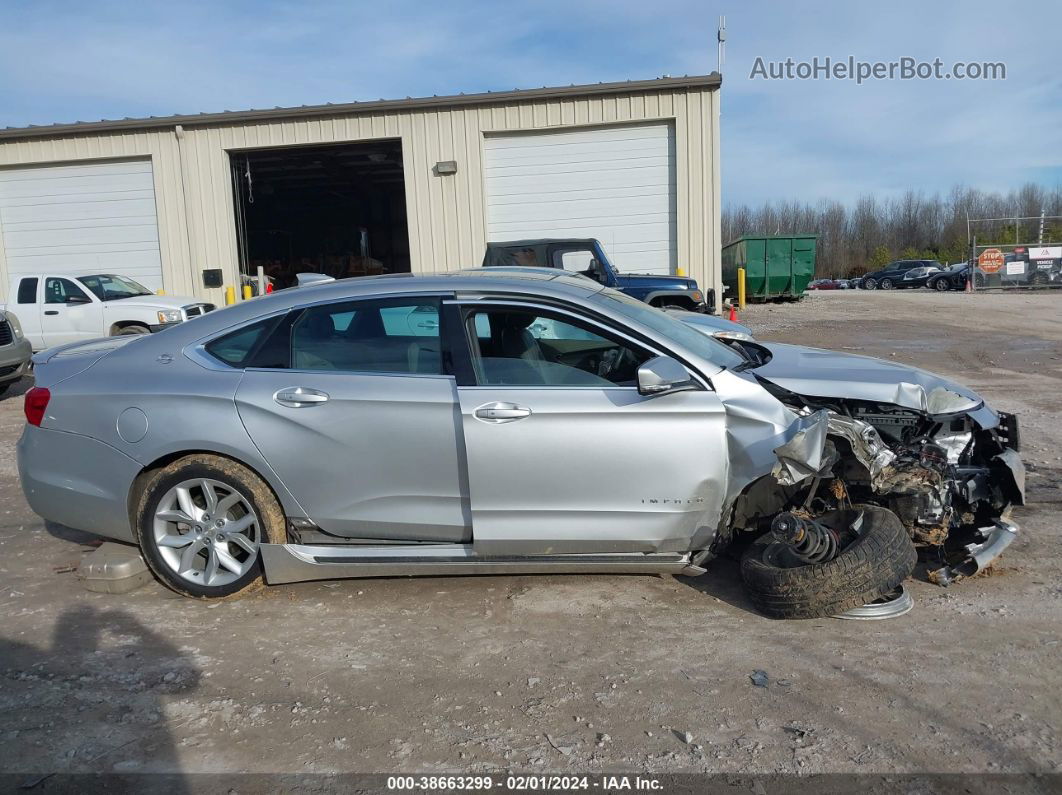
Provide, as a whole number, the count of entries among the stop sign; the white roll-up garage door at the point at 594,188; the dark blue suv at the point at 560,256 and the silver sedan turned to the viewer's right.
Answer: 2

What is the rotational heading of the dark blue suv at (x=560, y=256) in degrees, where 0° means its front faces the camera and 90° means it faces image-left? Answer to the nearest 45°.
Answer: approximately 270°

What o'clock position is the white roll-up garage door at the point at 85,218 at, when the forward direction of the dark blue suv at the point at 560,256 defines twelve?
The white roll-up garage door is roughly at 7 o'clock from the dark blue suv.

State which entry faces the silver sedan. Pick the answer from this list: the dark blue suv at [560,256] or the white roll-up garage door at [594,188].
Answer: the white roll-up garage door

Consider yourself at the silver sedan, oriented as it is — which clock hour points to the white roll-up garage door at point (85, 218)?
The white roll-up garage door is roughly at 8 o'clock from the silver sedan.

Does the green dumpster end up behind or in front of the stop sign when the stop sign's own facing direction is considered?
in front

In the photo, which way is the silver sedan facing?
to the viewer's right

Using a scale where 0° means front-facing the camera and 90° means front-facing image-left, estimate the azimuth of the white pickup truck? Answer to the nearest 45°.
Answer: approximately 315°

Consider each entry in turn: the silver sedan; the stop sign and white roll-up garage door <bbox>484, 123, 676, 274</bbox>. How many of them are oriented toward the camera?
2

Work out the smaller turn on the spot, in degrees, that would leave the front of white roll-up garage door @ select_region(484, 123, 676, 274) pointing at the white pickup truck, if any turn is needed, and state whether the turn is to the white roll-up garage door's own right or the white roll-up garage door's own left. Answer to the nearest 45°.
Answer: approximately 45° to the white roll-up garage door's own right

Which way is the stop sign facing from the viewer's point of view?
toward the camera

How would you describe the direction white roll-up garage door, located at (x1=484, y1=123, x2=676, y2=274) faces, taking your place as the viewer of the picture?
facing the viewer

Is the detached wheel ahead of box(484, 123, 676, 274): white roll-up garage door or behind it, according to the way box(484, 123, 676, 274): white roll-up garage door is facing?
ahead

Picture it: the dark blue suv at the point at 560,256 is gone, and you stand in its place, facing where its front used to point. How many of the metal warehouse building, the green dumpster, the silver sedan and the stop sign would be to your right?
1

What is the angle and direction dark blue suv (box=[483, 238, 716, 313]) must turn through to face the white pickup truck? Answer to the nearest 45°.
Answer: approximately 180°

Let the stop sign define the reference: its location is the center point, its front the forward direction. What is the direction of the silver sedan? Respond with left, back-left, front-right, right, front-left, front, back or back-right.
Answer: front

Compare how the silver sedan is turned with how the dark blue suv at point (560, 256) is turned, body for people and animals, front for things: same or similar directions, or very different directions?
same or similar directions

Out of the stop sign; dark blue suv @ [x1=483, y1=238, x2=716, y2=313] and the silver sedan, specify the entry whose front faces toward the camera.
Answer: the stop sign

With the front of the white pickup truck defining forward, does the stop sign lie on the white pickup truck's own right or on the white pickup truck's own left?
on the white pickup truck's own left

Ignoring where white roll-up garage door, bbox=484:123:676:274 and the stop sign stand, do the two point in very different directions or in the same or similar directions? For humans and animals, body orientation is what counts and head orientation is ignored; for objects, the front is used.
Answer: same or similar directions

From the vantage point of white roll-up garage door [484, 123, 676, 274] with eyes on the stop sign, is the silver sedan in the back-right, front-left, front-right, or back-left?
back-right

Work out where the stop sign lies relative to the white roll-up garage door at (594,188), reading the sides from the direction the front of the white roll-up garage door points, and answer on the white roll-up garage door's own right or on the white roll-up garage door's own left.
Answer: on the white roll-up garage door's own left
